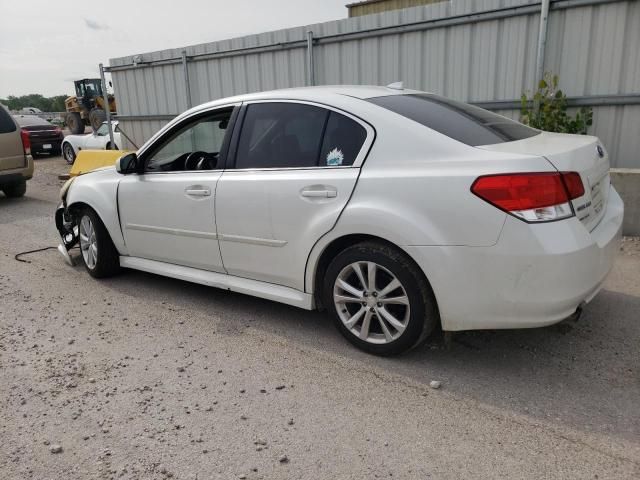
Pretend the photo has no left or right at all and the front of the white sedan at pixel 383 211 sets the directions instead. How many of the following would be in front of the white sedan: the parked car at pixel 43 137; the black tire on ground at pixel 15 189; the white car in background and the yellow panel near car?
4

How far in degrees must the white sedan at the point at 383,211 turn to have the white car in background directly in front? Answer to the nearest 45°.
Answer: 0° — it already faces it

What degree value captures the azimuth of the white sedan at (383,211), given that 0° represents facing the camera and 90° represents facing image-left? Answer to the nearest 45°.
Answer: approximately 135°

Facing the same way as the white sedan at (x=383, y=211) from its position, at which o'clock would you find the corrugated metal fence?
The corrugated metal fence is roughly at 2 o'clock from the white sedan.

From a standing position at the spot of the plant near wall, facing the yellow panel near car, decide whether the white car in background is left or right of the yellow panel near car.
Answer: right

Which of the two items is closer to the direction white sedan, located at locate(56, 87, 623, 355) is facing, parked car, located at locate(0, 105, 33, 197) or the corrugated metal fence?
the parked car

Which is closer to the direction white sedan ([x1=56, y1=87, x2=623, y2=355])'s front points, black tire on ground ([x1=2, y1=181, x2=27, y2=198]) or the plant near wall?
the black tire on ground

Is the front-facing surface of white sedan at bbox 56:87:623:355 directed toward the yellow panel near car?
yes

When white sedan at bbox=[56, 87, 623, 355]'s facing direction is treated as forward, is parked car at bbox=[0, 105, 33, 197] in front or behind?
in front

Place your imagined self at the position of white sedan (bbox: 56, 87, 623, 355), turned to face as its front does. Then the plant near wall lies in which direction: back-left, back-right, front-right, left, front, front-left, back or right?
right

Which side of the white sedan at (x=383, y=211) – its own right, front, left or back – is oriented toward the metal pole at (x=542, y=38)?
right

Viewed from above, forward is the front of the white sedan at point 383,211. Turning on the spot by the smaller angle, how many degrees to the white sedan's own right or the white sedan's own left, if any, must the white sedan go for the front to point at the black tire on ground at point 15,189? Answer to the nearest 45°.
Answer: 0° — it already faces it
